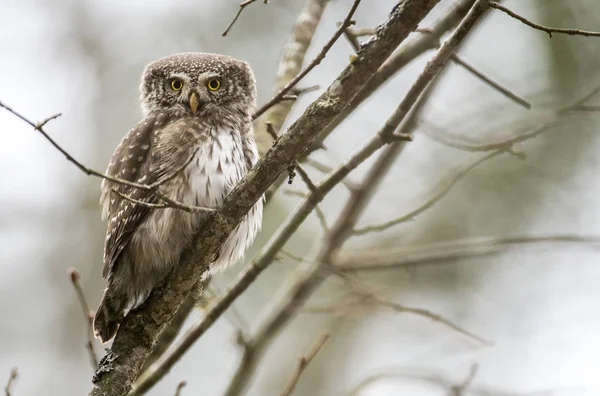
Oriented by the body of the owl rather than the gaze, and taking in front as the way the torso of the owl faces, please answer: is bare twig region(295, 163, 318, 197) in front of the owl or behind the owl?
in front

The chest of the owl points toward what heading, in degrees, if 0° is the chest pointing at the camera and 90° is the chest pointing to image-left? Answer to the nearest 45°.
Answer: approximately 315°

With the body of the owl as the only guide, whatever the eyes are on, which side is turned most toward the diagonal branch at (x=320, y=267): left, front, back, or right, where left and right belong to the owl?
left

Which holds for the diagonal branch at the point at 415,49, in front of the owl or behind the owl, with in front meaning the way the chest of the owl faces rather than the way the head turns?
in front

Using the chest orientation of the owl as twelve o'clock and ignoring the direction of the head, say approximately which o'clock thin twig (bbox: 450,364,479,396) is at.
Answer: The thin twig is roughly at 10 o'clock from the owl.
